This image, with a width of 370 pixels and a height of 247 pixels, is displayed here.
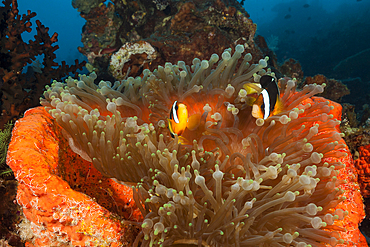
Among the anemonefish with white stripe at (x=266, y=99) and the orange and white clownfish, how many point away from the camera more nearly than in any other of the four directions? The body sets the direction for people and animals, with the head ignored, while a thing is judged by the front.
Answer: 0

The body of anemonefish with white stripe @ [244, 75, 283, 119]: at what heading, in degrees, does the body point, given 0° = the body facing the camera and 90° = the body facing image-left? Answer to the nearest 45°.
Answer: approximately 45°

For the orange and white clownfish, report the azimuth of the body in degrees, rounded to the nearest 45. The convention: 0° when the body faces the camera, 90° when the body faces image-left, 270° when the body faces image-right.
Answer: approximately 315°
